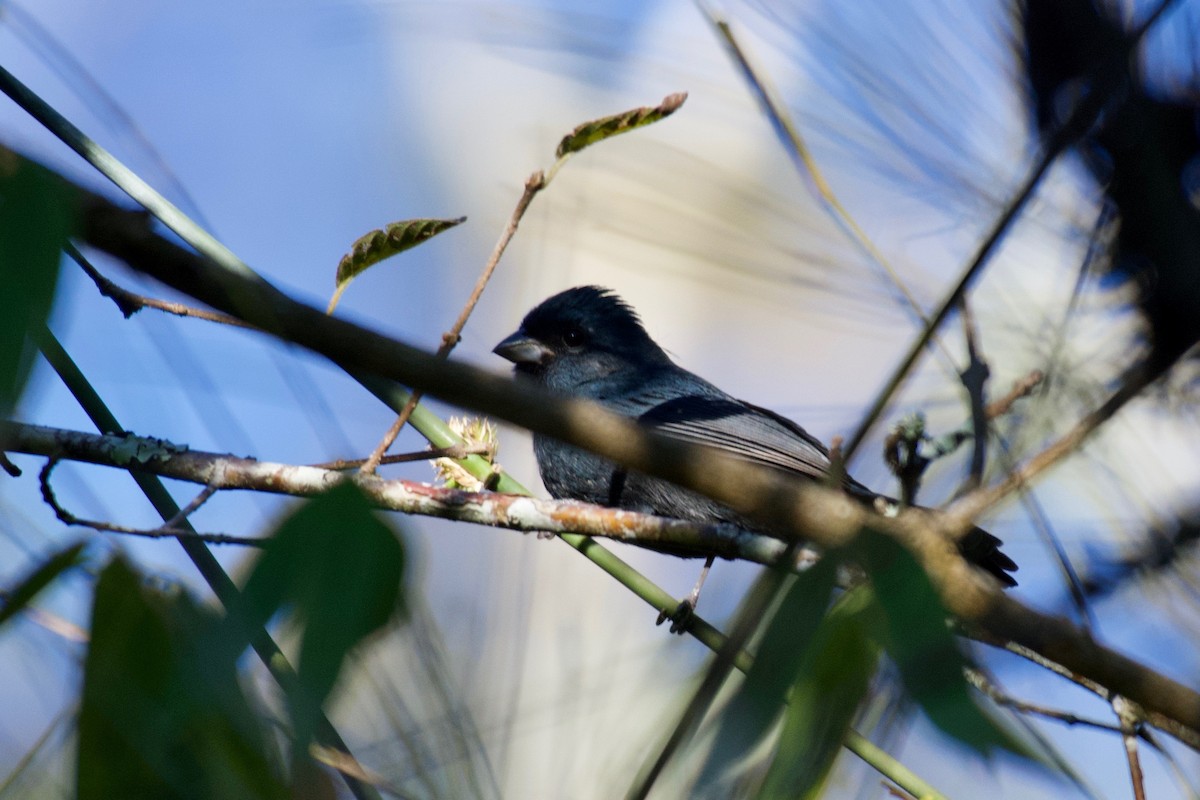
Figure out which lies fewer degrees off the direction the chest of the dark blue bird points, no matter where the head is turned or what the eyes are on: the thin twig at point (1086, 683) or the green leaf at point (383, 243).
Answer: the green leaf

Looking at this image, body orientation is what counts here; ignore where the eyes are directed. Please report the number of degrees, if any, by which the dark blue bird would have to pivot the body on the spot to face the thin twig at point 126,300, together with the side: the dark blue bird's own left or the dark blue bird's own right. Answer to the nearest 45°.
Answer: approximately 45° to the dark blue bird's own left

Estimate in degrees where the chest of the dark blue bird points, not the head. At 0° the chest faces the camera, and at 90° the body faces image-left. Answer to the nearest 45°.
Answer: approximately 90°

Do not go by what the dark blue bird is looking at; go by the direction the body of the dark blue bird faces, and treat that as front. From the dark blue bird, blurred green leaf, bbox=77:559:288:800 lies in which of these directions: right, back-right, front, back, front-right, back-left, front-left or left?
left

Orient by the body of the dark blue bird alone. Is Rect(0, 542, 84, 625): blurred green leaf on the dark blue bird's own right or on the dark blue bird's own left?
on the dark blue bird's own left

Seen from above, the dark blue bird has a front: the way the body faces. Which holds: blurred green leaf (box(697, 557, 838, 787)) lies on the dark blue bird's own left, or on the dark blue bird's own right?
on the dark blue bird's own left

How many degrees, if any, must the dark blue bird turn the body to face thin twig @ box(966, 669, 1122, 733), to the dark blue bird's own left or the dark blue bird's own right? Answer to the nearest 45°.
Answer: approximately 135° to the dark blue bird's own left
